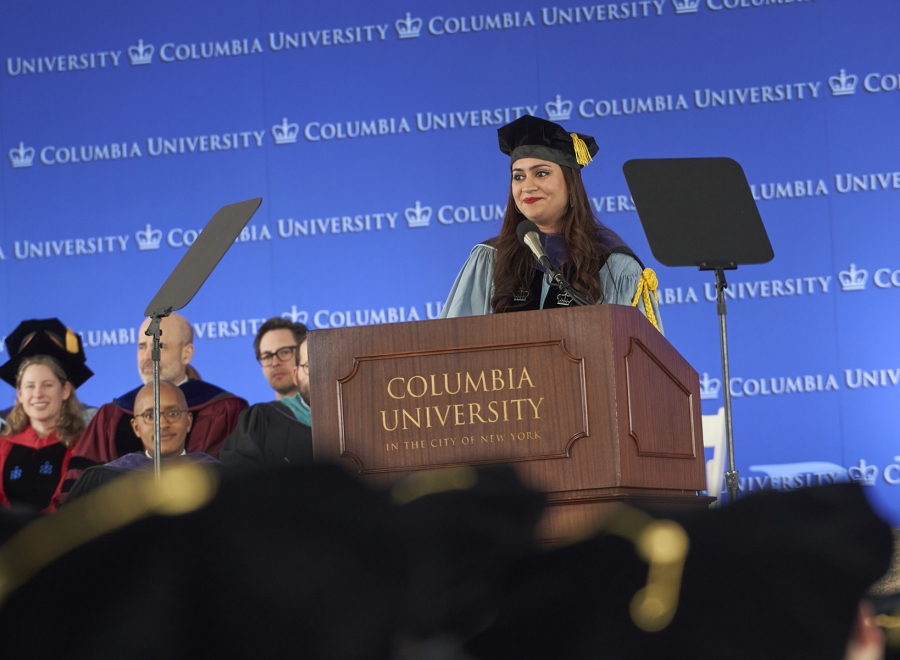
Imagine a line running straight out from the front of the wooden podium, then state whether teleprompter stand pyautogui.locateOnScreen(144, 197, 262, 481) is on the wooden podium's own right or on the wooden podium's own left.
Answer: on the wooden podium's own right

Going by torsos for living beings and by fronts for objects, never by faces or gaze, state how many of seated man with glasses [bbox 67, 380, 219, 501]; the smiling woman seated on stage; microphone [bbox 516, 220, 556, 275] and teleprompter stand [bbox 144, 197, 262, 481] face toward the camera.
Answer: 2

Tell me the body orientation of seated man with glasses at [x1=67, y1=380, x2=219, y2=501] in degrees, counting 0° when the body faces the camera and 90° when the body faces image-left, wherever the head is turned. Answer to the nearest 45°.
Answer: approximately 0°

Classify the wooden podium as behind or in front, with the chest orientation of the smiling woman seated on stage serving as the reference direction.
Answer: in front

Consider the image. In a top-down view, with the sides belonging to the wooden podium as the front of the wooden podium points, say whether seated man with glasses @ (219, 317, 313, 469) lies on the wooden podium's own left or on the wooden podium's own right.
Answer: on the wooden podium's own right

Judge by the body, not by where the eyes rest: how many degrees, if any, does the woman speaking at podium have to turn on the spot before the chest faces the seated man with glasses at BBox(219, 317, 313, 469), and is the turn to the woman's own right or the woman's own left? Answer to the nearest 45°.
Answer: approximately 90° to the woman's own right

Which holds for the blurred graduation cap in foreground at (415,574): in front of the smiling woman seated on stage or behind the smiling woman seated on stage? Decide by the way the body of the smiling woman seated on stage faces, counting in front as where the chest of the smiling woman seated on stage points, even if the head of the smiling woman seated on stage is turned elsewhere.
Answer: in front

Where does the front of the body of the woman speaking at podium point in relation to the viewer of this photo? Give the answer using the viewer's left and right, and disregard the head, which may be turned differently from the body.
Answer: facing the viewer and to the left of the viewer

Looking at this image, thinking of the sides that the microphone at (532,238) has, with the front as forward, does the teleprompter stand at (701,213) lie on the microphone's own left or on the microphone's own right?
on the microphone's own right

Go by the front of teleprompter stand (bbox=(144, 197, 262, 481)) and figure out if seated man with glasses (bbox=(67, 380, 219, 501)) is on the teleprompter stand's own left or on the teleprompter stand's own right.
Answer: on the teleprompter stand's own left
